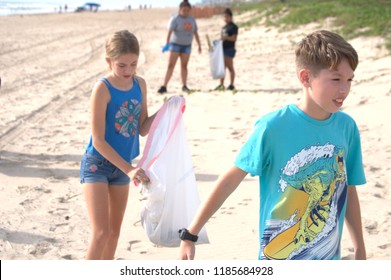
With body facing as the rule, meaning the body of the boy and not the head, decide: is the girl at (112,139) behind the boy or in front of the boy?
behind

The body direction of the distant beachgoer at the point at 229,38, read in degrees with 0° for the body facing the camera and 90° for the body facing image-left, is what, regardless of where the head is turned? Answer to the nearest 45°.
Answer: approximately 45°

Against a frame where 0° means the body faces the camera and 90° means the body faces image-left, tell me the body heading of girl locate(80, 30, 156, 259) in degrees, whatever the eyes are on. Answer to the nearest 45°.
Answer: approximately 315°

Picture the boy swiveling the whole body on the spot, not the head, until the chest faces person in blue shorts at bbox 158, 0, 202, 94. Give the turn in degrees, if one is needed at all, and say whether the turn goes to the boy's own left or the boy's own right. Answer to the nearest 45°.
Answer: approximately 135° to the boy's own left

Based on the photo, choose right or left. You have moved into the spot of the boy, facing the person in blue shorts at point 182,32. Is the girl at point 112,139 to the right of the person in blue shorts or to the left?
left

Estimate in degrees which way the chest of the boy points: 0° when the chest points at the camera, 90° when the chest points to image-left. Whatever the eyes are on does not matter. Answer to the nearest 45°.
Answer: approximately 315°

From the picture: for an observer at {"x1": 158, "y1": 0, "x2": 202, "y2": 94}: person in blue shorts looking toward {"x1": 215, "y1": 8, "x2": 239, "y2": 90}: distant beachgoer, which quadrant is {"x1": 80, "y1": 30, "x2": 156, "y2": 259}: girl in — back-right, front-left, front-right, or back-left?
back-right
